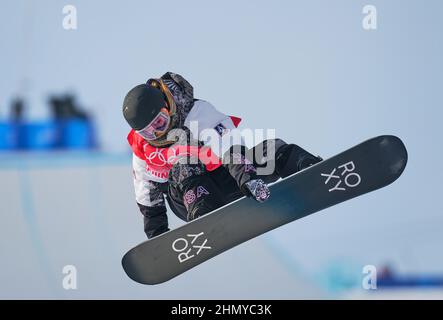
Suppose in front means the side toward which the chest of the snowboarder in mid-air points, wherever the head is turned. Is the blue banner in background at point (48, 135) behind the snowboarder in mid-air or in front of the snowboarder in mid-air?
behind

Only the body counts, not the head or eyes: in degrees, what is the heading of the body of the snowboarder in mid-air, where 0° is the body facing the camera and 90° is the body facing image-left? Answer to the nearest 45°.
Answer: approximately 0°
